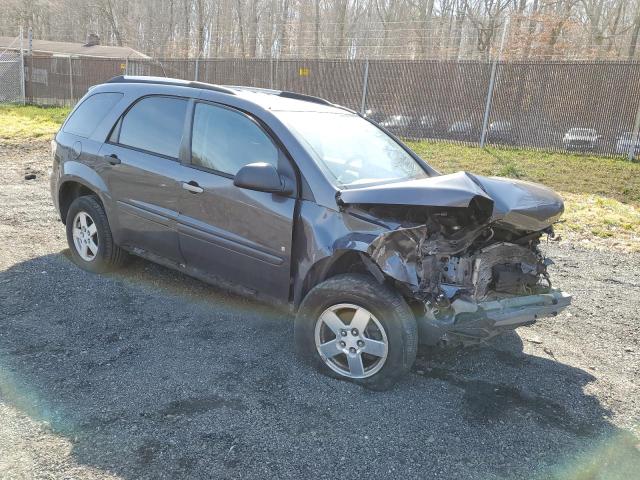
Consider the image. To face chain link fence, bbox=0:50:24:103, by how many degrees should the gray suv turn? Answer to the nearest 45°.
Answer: approximately 180°

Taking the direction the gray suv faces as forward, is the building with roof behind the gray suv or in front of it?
behind

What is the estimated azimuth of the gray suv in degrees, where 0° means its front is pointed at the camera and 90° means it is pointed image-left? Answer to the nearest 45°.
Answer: approximately 315°

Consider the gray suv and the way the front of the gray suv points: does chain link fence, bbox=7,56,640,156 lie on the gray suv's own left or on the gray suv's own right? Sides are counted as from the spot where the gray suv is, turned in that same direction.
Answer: on the gray suv's own left
